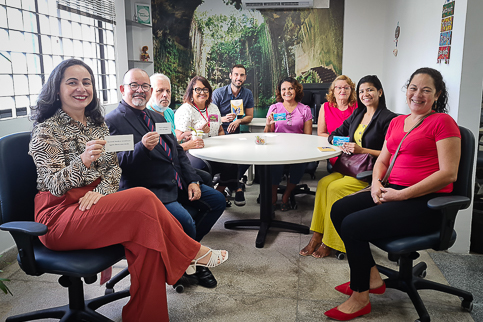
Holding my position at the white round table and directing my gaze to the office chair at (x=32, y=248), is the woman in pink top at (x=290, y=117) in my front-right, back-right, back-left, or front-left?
back-right

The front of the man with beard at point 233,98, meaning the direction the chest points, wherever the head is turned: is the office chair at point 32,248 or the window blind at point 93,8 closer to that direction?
the office chair

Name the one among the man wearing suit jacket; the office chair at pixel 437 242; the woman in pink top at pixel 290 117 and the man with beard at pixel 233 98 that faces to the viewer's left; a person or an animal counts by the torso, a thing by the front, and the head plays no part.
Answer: the office chair

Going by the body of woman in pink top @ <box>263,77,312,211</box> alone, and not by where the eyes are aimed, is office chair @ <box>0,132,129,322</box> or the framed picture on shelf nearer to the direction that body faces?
the office chair

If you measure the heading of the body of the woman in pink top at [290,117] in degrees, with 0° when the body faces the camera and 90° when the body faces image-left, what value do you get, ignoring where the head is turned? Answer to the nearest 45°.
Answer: approximately 0°

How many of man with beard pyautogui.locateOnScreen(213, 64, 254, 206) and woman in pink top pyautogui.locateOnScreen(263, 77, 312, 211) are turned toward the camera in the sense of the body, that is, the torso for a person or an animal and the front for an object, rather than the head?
2

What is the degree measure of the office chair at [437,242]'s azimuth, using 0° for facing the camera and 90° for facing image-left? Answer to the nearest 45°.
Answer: approximately 90°

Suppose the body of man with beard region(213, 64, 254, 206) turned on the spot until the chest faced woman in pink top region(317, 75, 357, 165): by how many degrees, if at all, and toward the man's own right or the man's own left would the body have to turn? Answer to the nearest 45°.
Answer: approximately 45° to the man's own left

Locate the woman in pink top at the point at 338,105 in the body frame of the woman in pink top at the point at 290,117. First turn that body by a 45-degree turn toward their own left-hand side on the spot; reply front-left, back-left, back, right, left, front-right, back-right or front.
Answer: front

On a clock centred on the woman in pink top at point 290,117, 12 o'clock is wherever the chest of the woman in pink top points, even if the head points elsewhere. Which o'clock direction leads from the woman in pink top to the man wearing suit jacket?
The man wearing suit jacket is roughly at 1 o'clock from the woman in pink top.
